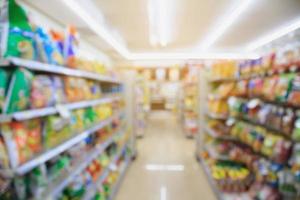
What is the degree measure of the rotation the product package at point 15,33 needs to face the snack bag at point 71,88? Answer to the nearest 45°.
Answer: approximately 90° to its left

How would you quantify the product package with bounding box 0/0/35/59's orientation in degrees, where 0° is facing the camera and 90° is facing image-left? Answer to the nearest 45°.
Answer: approximately 315°

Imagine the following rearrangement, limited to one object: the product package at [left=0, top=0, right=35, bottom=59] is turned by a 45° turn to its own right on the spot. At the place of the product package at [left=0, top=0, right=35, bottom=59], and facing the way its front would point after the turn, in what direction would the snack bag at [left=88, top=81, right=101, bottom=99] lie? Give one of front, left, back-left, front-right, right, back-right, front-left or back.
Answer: back-left

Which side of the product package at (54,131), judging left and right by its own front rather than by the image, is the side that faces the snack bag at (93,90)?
left

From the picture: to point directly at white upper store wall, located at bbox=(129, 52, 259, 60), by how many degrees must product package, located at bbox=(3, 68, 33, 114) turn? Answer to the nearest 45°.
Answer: approximately 90° to its left

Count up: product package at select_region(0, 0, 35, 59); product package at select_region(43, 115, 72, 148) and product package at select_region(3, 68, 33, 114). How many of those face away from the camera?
0

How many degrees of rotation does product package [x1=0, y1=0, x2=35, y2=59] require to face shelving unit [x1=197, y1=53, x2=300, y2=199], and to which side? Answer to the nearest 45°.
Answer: approximately 45° to its left

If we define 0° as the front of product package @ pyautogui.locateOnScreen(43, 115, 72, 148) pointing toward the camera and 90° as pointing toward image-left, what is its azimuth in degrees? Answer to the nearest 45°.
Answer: approximately 315°
